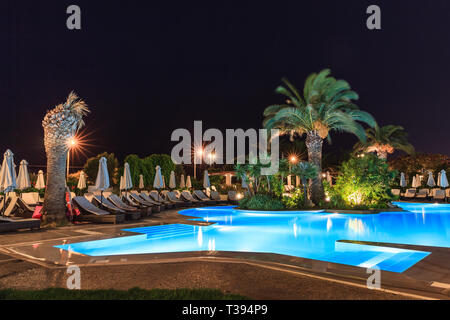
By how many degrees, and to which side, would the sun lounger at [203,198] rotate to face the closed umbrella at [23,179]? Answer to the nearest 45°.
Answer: approximately 90° to its right

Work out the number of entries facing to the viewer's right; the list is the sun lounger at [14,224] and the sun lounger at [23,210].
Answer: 2

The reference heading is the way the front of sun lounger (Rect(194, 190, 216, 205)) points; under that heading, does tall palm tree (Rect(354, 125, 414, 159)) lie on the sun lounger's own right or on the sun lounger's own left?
on the sun lounger's own left

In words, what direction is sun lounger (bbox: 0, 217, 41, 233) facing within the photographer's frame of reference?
facing to the right of the viewer

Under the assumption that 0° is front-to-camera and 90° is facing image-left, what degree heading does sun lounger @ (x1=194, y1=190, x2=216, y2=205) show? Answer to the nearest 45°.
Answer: approximately 315°

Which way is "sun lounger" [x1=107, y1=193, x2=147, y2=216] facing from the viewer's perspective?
to the viewer's right

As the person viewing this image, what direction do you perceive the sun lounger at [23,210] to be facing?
facing to the right of the viewer

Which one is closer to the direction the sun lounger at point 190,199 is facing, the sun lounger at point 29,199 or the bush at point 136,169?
the sun lounger

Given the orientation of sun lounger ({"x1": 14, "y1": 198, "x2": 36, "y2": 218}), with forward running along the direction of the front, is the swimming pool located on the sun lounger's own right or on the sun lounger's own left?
on the sun lounger's own right

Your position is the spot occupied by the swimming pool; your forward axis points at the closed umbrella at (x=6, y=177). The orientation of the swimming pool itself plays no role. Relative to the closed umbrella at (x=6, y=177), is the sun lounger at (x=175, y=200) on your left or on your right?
right
